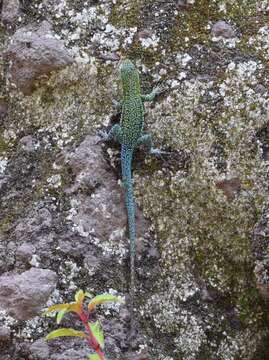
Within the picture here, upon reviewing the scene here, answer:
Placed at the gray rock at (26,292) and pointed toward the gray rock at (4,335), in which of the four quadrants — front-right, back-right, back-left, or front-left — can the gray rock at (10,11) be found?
back-right

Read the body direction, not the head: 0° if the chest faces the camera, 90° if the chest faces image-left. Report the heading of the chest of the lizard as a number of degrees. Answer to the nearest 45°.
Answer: approximately 180°
